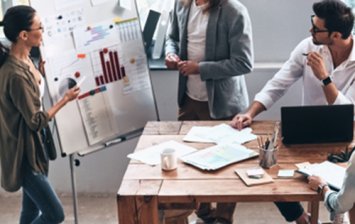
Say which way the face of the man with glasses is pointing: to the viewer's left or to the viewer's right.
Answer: to the viewer's left

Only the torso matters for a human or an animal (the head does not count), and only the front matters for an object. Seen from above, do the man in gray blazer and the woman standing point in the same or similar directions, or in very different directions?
very different directions

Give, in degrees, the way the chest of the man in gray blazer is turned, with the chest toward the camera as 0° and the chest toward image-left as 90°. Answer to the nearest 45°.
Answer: approximately 45°

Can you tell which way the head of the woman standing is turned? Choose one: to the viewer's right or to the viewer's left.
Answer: to the viewer's right

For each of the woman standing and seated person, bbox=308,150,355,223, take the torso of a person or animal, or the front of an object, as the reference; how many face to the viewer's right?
1

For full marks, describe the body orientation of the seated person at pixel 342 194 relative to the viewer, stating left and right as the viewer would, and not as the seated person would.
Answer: facing away from the viewer and to the left of the viewer

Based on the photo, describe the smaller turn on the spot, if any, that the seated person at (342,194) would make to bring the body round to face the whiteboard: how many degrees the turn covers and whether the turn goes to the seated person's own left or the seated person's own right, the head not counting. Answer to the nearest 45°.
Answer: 0° — they already face it

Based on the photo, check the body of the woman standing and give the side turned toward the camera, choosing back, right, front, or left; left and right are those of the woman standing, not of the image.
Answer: right

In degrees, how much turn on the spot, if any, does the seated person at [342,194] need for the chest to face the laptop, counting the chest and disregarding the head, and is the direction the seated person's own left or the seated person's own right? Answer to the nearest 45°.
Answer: approximately 45° to the seated person's own right

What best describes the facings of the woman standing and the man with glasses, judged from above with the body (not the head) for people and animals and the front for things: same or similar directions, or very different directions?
very different directions
